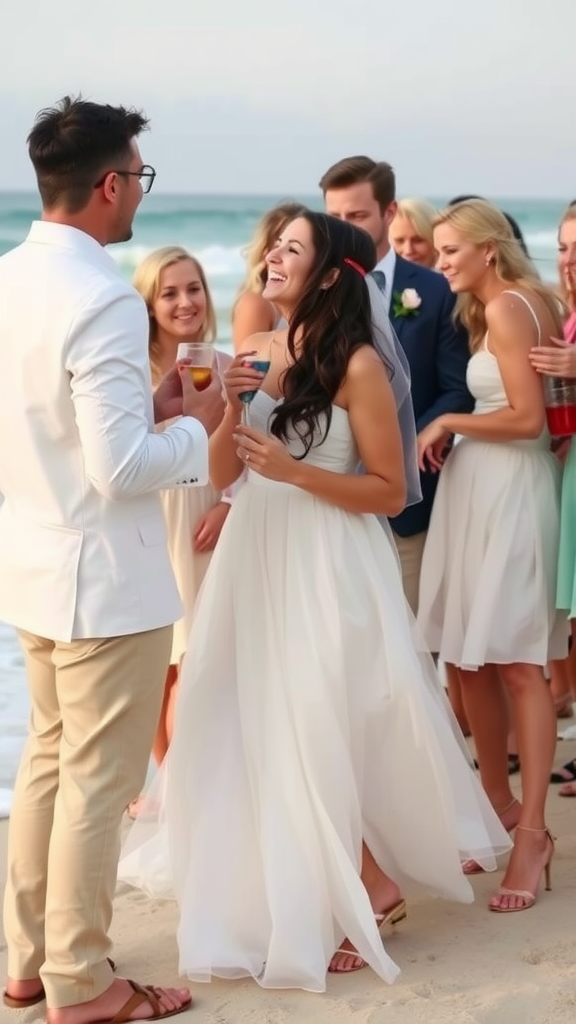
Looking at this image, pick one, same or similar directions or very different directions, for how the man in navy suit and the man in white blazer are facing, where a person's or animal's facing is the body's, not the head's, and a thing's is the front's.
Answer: very different directions

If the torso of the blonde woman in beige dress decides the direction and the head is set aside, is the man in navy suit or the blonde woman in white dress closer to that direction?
the blonde woman in white dress

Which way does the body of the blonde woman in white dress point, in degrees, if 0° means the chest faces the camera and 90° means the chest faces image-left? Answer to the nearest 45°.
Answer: approximately 45°

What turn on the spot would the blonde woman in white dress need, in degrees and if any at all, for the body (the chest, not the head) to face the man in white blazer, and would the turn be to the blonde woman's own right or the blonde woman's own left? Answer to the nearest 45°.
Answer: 0° — they already face them

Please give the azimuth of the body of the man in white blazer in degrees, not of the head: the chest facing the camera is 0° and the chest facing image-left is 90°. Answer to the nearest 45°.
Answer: approximately 225°

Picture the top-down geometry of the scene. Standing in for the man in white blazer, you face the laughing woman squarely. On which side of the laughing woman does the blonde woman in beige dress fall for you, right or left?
left

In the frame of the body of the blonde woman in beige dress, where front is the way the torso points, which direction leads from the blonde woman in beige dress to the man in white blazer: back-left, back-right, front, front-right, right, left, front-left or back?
front-right
